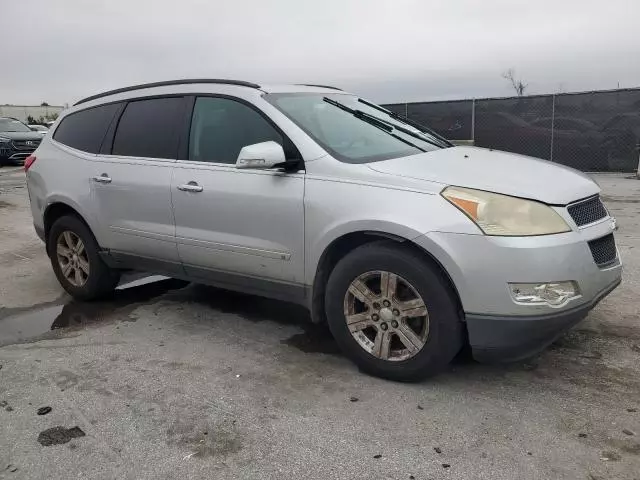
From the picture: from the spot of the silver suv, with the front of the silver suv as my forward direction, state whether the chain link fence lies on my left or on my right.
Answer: on my left

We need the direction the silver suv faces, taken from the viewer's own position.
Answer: facing the viewer and to the right of the viewer
